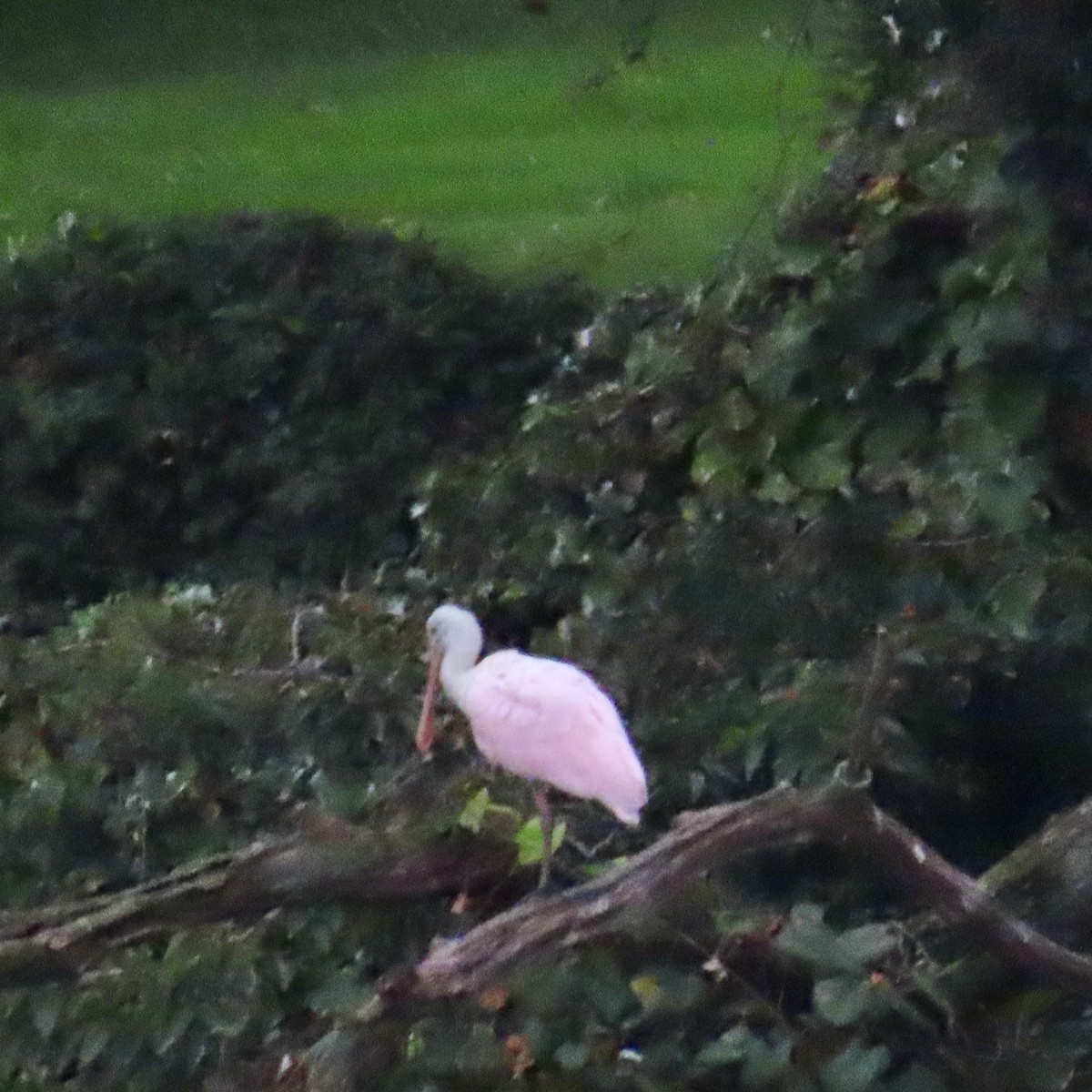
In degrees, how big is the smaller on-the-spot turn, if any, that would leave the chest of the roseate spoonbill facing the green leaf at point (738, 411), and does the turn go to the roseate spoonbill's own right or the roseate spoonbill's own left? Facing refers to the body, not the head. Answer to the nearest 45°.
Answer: approximately 90° to the roseate spoonbill's own right

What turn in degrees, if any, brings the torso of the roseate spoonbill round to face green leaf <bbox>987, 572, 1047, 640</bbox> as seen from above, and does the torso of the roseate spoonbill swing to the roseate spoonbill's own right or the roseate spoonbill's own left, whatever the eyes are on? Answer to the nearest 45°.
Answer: approximately 135° to the roseate spoonbill's own right

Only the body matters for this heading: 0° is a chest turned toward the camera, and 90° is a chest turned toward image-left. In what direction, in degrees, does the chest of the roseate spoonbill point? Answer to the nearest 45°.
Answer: approximately 90°

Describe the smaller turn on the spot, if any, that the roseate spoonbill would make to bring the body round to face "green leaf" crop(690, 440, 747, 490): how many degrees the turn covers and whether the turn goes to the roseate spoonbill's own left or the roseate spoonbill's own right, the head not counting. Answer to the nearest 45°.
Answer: approximately 90° to the roseate spoonbill's own right
